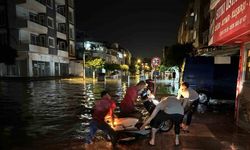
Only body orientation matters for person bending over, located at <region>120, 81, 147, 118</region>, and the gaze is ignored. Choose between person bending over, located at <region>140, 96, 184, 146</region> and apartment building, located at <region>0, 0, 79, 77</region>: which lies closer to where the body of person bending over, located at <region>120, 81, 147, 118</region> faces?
the person bending over

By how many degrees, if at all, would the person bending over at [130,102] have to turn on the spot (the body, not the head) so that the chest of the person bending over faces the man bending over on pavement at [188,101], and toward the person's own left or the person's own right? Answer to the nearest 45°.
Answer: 0° — they already face them

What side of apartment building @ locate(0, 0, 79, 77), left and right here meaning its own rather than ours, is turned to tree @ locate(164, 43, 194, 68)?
front

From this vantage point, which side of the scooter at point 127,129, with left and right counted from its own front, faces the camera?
right

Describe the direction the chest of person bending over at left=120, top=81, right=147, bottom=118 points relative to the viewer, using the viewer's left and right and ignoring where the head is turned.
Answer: facing to the right of the viewer
